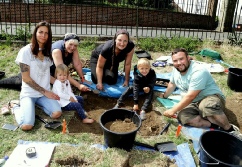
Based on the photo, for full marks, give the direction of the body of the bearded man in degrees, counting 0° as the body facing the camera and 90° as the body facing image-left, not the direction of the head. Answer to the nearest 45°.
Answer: approximately 45°

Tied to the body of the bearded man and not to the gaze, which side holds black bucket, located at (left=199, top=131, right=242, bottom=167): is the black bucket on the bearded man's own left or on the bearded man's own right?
on the bearded man's own left

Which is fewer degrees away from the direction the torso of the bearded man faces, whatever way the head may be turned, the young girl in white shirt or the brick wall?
the young girl in white shirt

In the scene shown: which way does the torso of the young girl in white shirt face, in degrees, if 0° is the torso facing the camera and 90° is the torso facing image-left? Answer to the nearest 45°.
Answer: approximately 315°

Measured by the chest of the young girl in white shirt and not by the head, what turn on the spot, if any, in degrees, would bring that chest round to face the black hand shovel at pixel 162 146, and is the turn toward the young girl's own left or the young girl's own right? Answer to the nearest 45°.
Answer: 0° — they already face it

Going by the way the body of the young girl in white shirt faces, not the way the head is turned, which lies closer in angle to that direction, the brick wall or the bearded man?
the bearded man

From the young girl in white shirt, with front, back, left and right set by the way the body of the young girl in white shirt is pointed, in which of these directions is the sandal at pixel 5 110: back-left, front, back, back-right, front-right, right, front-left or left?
back-right

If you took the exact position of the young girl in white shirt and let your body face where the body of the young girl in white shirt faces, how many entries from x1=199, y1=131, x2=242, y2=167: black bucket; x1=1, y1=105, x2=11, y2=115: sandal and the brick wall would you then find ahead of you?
1
